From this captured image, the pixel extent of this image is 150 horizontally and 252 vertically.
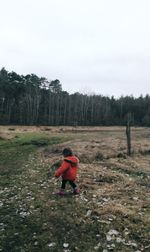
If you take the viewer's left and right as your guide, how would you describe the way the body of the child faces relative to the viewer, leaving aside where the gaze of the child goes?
facing away from the viewer and to the left of the viewer
